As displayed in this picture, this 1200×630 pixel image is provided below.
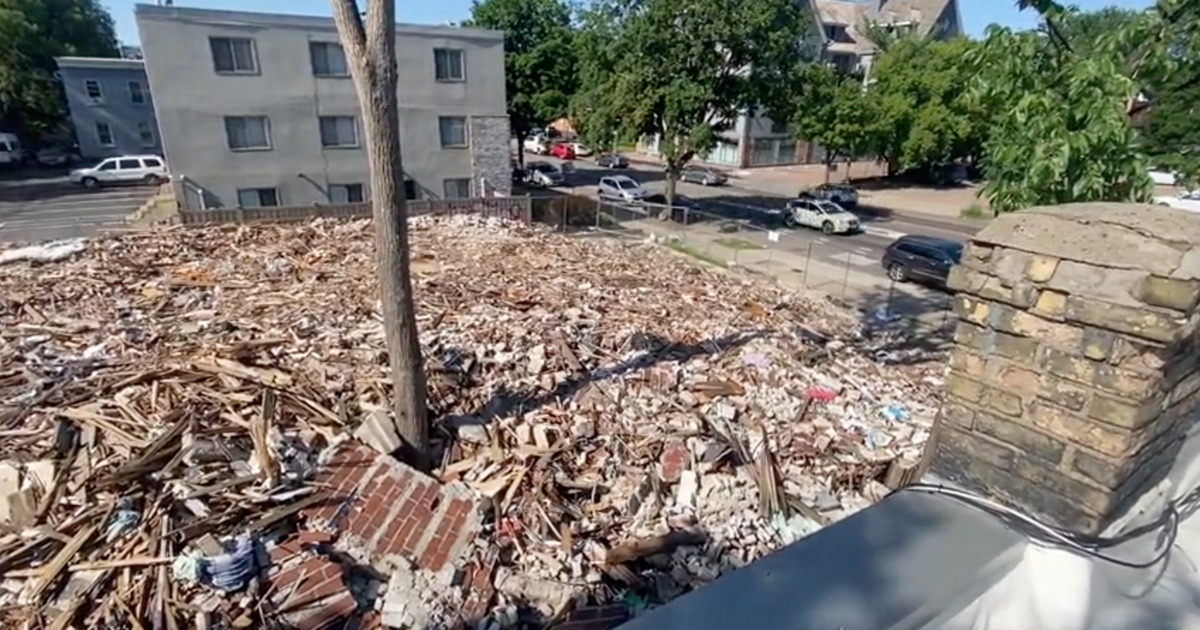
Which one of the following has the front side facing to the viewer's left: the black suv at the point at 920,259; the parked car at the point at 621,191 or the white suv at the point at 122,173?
the white suv

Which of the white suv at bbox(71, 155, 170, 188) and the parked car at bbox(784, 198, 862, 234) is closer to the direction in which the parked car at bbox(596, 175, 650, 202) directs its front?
the parked car

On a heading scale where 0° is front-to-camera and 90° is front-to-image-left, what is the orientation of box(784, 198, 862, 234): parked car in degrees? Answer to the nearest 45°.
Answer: approximately 315°

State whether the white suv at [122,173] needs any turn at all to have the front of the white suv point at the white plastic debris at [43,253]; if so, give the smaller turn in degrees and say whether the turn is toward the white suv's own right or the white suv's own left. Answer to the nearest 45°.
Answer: approximately 90° to the white suv's own left

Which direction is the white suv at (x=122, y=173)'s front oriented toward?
to the viewer's left

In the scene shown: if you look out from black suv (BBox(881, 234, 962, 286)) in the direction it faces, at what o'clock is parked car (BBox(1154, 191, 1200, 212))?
The parked car is roughly at 12 o'clock from the black suv.

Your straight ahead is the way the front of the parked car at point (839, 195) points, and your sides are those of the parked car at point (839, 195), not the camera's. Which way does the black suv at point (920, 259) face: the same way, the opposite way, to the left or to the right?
the opposite way

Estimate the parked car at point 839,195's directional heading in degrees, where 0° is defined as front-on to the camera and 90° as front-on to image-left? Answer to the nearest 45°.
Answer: approximately 135°

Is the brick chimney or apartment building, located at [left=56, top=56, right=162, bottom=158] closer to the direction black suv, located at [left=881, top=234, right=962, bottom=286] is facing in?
the brick chimney

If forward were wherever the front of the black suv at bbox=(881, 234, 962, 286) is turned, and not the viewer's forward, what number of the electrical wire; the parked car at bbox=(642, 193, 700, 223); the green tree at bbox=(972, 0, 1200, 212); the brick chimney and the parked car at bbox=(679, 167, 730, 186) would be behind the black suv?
2

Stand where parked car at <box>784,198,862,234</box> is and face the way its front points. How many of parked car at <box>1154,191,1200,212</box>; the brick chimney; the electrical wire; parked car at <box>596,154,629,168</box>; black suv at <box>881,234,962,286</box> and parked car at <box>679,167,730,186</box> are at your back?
2
